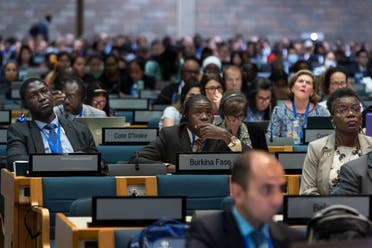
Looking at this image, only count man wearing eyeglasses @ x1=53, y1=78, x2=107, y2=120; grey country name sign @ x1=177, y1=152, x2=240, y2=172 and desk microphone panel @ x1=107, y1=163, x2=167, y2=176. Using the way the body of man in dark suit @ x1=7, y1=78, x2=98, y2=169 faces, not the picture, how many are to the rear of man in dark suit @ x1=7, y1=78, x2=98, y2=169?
1

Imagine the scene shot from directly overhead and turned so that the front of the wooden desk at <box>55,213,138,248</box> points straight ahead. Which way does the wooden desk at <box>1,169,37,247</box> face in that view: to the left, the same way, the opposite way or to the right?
the same way

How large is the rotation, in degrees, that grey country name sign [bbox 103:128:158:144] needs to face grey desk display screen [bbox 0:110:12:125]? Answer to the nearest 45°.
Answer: approximately 135° to its right

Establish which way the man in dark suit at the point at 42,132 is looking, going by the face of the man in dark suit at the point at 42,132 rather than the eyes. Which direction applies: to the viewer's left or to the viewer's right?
to the viewer's right

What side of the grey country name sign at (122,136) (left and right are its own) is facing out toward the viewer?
front
